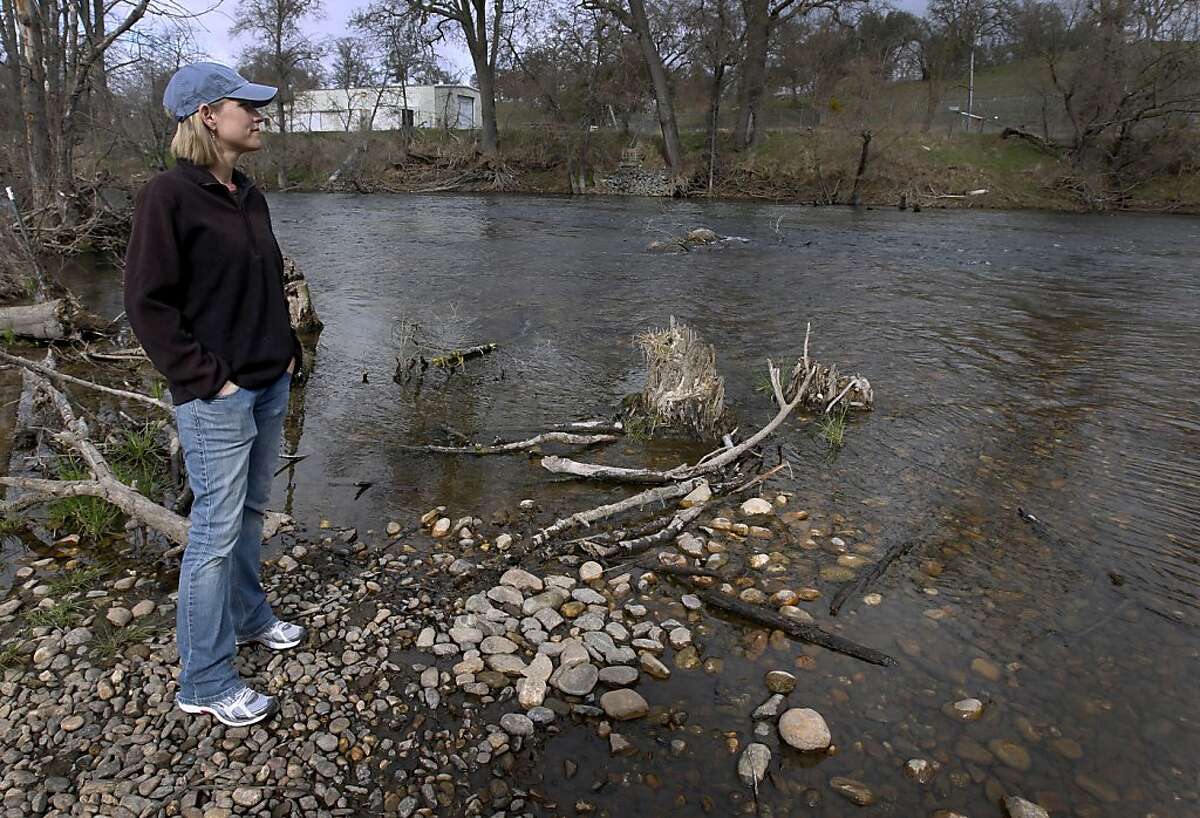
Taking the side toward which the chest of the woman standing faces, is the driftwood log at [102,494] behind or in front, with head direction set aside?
behind

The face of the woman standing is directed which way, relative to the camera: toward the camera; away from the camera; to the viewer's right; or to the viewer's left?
to the viewer's right

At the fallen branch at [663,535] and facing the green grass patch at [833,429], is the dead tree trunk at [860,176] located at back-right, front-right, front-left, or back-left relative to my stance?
front-left

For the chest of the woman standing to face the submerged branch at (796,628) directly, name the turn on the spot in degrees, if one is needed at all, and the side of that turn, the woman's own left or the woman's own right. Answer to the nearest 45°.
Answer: approximately 45° to the woman's own left

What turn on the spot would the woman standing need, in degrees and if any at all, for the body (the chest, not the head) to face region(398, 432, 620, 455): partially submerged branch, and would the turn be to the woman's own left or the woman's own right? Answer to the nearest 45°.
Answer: approximately 90° to the woman's own left

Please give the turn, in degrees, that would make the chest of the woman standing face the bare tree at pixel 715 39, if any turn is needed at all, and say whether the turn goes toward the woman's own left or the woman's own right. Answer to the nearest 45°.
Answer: approximately 90° to the woman's own left

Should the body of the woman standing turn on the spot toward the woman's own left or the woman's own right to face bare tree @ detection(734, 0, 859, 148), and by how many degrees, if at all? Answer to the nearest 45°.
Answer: approximately 90° to the woman's own left

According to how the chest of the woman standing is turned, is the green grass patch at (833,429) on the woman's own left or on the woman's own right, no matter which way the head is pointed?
on the woman's own left

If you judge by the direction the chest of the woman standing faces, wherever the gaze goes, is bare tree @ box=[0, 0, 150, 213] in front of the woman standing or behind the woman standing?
behind

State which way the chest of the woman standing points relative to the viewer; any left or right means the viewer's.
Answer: facing the viewer and to the right of the viewer

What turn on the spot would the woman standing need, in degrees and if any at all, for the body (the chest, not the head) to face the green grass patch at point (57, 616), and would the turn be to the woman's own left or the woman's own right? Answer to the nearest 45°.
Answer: approximately 180°
